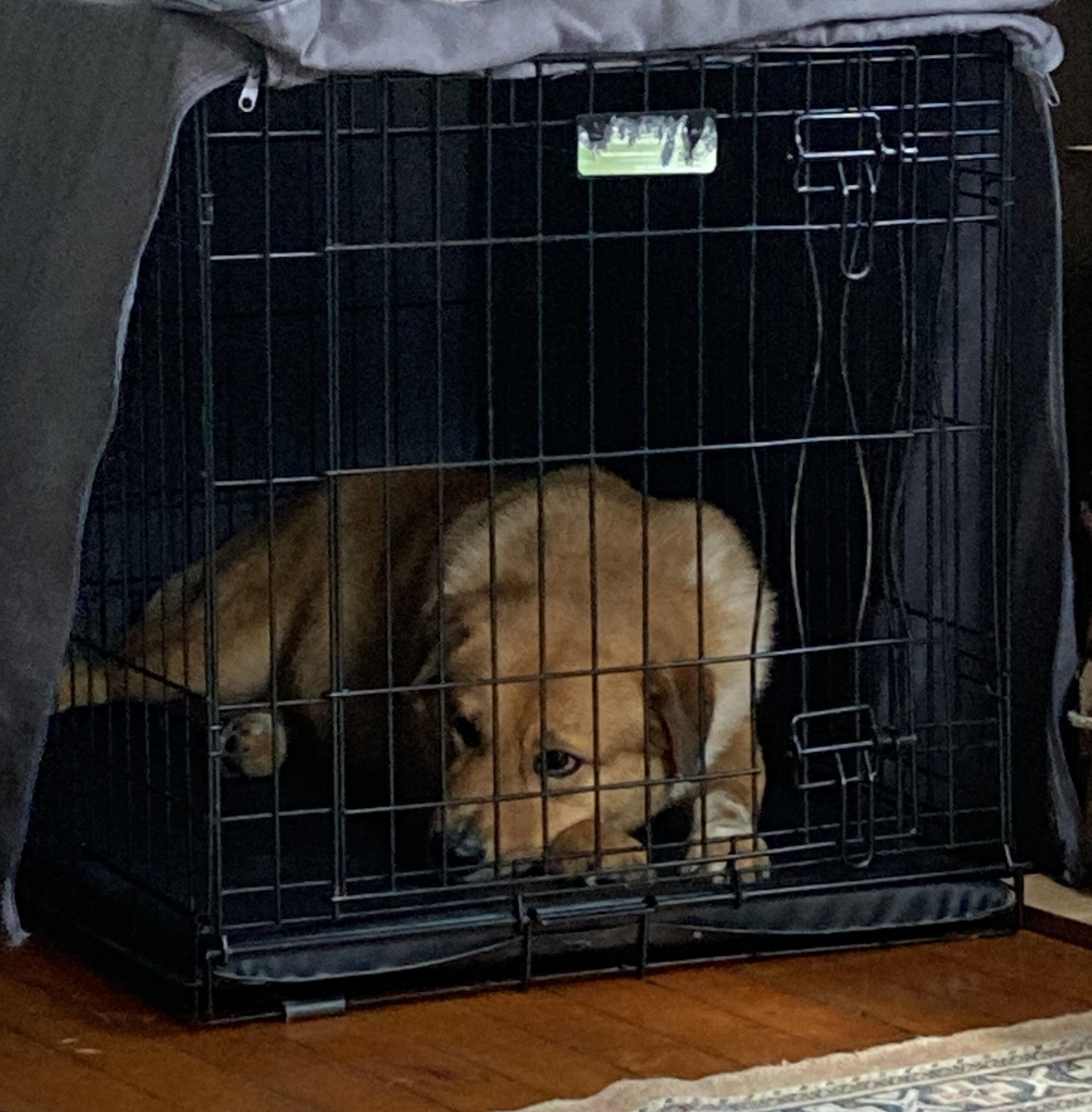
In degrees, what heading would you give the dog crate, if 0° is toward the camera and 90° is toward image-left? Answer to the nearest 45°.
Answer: approximately 0°
